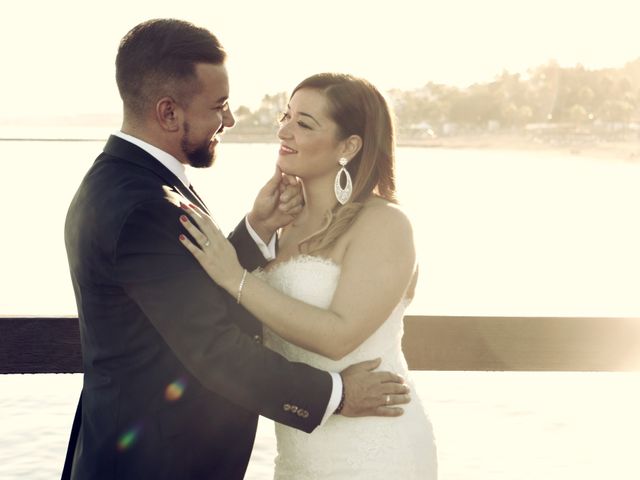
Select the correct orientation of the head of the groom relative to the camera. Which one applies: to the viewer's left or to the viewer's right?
to the viewer's right

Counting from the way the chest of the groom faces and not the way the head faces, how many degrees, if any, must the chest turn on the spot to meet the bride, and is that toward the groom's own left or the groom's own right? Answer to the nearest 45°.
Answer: approximately 45° to the groom's own left

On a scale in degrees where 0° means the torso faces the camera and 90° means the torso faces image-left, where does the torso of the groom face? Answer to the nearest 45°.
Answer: approximately 270°
